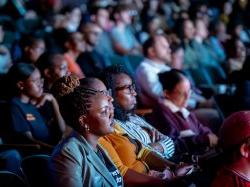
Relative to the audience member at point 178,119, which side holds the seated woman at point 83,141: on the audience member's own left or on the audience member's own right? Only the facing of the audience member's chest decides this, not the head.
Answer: on the audience member's own right

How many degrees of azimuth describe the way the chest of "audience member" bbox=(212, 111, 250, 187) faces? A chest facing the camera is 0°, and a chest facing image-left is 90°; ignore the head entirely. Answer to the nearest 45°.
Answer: approximately 270°

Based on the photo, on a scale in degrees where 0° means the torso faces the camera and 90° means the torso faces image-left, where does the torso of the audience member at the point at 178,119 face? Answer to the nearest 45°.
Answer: approximately 315°

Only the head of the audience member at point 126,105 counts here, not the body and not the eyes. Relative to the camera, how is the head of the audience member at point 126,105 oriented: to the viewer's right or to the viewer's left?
to the viewer's right

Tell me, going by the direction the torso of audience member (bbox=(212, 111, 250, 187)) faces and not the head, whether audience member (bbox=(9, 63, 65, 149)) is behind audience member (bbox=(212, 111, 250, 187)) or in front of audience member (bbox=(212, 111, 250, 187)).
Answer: behind

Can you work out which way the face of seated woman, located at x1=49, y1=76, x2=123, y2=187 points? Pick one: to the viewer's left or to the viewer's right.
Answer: to the viewer's right

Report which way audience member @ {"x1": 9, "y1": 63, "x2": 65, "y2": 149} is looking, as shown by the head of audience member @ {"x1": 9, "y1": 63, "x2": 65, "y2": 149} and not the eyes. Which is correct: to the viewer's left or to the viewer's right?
to the viewer's right

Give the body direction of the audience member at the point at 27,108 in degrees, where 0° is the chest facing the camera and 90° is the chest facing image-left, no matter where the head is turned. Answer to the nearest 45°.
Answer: approximately 315°

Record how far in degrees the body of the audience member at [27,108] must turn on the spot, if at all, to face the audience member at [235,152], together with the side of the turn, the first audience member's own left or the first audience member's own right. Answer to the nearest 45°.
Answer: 0° — they already face them
